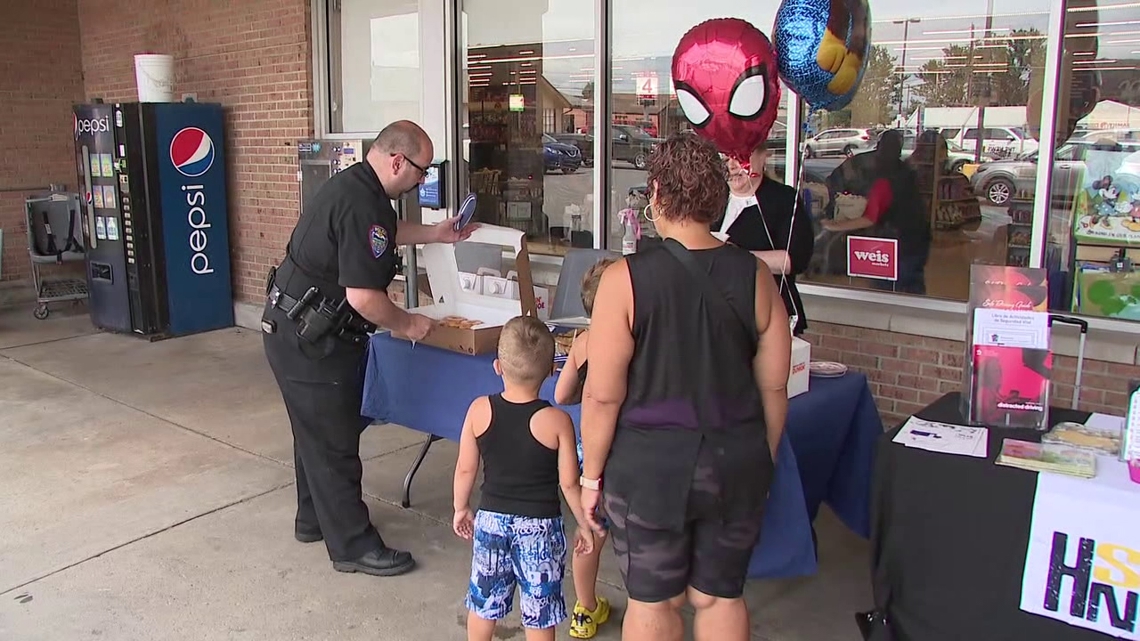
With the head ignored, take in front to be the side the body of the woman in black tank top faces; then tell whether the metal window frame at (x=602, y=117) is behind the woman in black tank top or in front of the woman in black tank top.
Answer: in front

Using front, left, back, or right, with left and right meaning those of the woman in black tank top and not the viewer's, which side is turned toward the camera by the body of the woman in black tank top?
back

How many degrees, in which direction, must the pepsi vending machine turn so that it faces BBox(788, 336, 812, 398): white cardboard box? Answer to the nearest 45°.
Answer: approximately 45° to its left

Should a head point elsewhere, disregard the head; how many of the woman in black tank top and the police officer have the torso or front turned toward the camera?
0

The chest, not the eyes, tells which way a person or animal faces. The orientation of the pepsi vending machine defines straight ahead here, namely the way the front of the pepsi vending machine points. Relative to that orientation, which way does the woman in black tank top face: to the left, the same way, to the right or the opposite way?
the opposite way

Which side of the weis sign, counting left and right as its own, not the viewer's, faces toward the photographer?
front

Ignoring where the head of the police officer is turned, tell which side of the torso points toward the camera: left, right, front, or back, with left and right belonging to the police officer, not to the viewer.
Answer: right

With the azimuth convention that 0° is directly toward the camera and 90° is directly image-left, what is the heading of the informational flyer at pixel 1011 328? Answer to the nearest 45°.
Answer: approximately 0°

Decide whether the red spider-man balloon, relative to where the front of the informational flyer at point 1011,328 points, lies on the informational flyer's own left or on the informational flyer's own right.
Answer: on the informational flyer's own right

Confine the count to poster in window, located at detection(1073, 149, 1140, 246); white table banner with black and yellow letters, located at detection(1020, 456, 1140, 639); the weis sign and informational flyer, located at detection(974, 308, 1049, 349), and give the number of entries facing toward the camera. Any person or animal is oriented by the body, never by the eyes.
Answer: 4

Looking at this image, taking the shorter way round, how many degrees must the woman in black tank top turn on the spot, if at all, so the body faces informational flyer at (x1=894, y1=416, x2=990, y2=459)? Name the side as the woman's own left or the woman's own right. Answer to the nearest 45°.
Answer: approximately 45° to the woman's own right

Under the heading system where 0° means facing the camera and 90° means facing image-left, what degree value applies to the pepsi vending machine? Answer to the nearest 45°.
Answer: approximately 45°

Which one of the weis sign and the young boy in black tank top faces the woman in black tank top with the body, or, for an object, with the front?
the weis sign

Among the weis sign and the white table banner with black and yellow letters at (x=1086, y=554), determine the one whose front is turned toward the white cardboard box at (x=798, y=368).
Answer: the weis sign

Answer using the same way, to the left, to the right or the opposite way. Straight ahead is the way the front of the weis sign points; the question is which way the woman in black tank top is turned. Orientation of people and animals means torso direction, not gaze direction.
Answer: the opposite way

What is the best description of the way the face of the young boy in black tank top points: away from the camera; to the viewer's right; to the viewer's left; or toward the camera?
away from the camera

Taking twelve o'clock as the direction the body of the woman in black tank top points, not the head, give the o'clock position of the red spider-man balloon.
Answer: The red spider-man balloon is roughly at 12 o'clock from the woman in black tank top.
